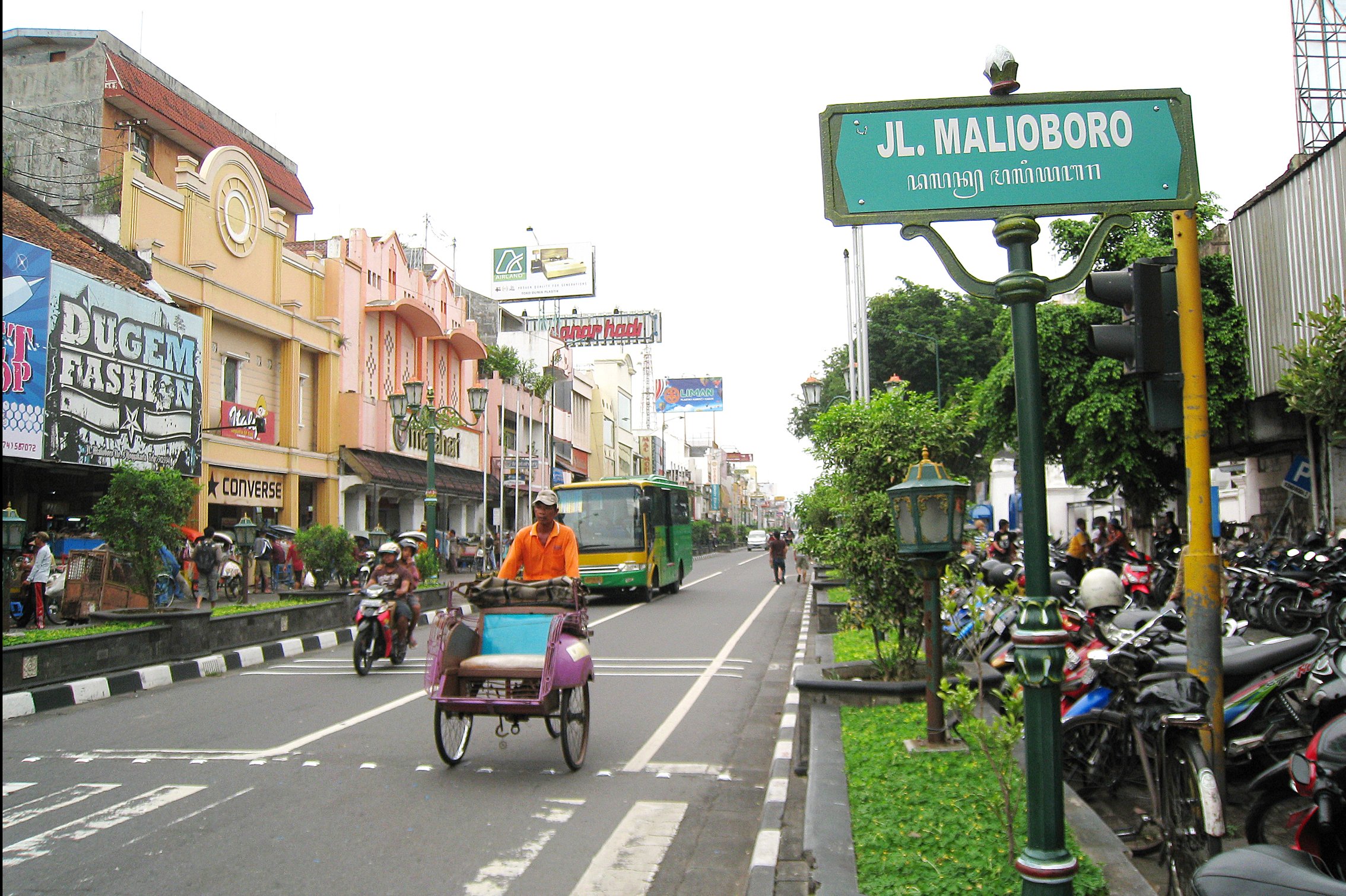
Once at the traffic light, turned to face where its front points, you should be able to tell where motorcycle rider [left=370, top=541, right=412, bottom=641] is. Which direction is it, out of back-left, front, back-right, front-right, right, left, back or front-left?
front-right

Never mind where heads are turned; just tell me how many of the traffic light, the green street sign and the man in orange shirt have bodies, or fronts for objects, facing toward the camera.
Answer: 2

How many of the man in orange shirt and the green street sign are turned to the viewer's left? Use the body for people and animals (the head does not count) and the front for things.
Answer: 0

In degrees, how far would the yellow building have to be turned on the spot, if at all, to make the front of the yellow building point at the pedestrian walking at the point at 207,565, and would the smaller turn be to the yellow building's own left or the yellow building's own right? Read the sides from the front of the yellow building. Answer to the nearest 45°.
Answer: approximately 45° to the yellow building's own right

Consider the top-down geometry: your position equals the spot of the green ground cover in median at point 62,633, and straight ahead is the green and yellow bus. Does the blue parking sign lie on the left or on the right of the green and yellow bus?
right

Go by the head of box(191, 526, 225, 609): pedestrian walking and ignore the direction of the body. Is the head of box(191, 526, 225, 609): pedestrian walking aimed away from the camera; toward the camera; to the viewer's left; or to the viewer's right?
away from the camera

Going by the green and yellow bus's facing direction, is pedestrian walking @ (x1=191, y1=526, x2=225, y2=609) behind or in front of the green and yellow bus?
in front

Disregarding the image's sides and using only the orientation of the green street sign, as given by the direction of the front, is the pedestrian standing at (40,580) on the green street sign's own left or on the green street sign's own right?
on the green street sign's own right
